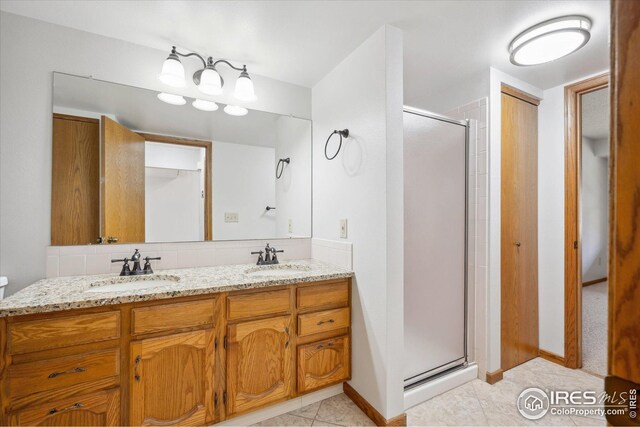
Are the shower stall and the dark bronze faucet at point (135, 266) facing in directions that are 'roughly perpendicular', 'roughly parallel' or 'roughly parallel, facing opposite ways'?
roughly parallel

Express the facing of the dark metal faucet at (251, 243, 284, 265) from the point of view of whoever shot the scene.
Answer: facing the viewer

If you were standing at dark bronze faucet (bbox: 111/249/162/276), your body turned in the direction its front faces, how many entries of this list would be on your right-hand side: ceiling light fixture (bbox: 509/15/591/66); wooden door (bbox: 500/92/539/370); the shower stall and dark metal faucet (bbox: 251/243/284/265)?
0

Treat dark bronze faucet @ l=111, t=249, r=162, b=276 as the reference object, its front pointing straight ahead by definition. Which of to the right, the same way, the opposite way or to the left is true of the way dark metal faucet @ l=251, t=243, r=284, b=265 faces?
the same way

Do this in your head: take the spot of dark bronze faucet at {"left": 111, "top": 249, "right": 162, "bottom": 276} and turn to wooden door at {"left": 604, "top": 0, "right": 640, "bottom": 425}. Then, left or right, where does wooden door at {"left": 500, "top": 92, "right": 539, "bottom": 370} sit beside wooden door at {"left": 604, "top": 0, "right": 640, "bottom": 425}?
left

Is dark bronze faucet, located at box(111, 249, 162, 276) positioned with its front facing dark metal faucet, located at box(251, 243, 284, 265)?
no

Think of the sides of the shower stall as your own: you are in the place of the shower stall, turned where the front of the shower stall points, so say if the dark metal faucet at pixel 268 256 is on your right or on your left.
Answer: on your right

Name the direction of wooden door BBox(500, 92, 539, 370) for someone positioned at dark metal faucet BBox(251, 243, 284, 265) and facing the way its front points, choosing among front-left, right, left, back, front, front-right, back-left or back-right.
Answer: left

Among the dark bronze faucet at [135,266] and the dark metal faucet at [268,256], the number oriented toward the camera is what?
2

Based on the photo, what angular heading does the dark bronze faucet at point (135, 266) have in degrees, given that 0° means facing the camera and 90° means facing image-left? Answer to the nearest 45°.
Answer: approximately 0°

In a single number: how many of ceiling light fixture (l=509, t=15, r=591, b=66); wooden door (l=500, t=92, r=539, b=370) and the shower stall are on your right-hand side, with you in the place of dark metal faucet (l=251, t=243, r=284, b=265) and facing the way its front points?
0

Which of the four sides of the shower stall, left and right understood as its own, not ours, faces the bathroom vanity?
right

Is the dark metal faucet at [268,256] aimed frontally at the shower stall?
no
